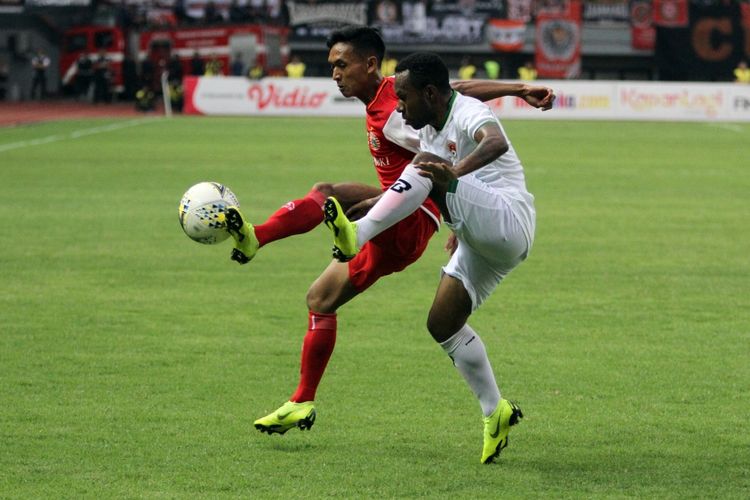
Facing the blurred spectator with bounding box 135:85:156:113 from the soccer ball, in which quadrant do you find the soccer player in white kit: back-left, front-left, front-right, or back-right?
back-right

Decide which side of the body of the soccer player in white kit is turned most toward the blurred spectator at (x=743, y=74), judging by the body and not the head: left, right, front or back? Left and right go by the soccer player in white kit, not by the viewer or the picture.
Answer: right

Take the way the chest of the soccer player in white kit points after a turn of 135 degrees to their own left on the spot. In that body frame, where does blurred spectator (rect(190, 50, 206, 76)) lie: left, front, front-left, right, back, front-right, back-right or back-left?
back-left

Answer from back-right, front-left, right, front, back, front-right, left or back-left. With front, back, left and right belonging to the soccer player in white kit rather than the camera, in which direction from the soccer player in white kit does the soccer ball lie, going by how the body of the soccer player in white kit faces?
front

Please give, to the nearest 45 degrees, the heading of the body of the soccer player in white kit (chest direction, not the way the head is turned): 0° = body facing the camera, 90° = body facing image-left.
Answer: approximately 90°

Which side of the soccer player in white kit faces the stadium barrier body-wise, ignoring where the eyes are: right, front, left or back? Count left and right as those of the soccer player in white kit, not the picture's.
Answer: right

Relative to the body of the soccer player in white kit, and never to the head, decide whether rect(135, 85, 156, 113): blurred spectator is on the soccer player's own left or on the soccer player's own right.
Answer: on the soccer player's own right

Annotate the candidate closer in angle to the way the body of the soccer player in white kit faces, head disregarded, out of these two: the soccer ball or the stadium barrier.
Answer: the soccer ball

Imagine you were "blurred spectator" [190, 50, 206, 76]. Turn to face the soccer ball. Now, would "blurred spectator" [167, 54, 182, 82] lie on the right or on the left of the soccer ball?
right

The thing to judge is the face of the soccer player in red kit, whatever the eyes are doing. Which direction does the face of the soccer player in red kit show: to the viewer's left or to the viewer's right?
to the viewer's left

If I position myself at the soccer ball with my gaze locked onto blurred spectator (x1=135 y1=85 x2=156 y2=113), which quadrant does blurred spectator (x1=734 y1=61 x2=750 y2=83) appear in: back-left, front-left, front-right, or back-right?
front-right

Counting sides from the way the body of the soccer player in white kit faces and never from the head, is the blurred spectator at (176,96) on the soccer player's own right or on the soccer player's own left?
on the soccer player's own right
